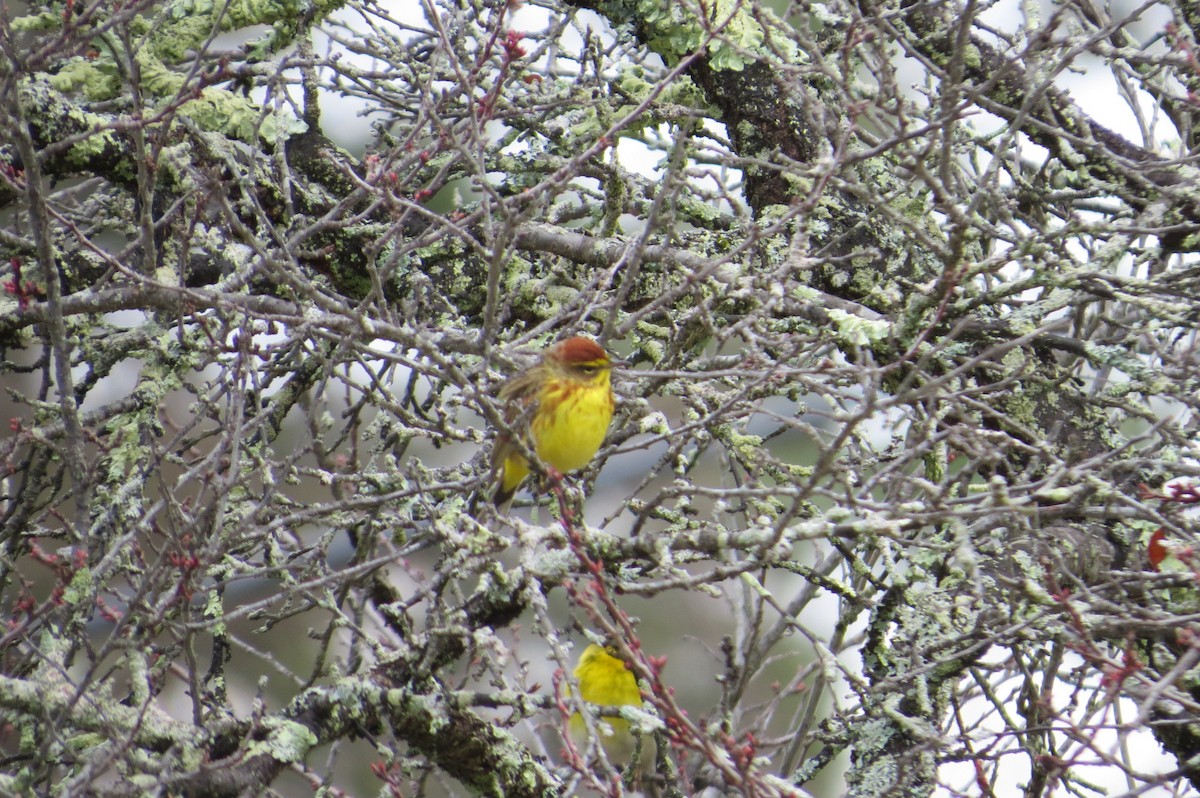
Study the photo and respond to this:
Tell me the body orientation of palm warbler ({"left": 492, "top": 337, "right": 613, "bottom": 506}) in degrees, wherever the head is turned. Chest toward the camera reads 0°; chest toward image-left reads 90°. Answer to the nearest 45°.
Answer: approximately 315°
